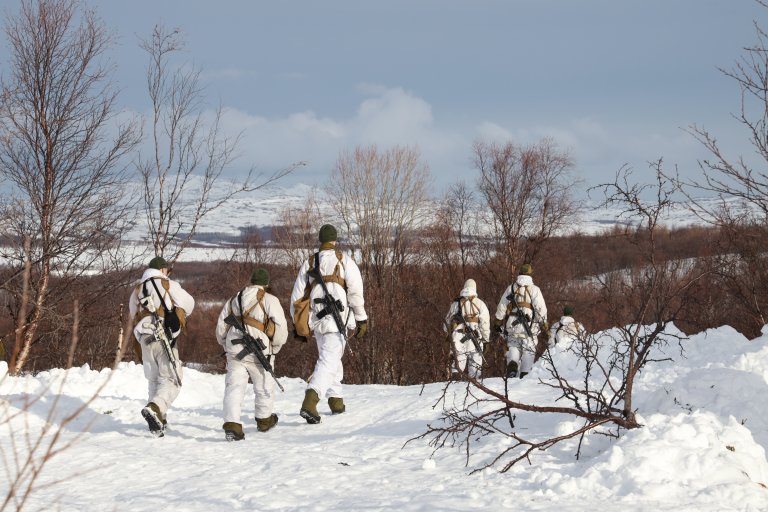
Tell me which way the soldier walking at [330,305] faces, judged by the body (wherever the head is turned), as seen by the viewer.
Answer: away from the camera

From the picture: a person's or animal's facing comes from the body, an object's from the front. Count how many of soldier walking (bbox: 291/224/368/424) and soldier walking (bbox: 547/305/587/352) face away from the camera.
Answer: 2

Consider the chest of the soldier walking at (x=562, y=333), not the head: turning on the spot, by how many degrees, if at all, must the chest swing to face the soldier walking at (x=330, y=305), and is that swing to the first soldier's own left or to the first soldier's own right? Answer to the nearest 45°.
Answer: approximately 180°

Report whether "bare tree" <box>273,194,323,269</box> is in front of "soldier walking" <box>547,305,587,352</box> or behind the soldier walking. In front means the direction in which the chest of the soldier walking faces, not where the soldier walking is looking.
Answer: in front

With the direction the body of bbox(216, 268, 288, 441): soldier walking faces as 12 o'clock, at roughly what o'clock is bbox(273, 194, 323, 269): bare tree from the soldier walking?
The bare tree is roughly at 12 o'clock from the soldier walking.

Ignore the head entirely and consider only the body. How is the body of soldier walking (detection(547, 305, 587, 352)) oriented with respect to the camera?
away from the camera

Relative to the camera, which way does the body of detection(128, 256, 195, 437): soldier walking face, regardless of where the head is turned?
away from the camera

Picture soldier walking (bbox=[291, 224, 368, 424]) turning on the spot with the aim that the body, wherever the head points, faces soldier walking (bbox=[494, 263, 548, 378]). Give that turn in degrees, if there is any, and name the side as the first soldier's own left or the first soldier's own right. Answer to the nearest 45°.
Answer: approximately 45° to the first soldier's own right

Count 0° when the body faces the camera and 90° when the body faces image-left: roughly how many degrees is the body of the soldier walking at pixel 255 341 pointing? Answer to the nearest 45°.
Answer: approximately 180°

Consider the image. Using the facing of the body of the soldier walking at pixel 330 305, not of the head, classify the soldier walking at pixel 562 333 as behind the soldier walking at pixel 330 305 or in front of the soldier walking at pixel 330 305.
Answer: in front

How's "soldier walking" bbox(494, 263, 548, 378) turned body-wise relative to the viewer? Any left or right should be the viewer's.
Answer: facing away from the viewer
